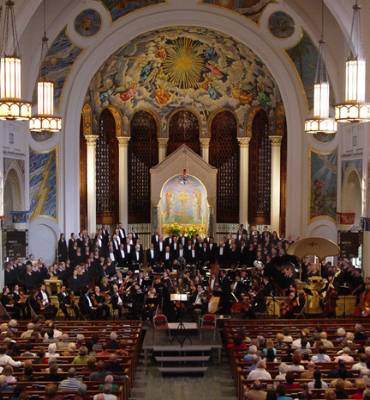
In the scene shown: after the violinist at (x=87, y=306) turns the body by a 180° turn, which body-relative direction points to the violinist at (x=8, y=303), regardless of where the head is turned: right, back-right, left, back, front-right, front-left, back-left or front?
front-left

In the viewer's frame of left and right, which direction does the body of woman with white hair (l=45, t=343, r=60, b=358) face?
facing away from the viewer

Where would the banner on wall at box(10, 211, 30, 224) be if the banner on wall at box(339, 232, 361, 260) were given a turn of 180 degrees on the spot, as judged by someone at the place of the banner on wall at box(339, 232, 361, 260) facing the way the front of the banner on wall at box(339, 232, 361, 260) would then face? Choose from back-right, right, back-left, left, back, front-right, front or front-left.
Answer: left

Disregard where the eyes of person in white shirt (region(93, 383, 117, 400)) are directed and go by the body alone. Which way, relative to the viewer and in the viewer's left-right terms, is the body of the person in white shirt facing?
facing away from the viewer

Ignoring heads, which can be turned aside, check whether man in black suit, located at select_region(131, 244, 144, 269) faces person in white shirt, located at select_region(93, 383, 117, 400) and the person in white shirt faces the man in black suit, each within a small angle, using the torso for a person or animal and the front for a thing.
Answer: yes

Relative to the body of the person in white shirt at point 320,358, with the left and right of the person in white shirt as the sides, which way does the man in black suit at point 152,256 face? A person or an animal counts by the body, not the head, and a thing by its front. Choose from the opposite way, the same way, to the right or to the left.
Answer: the opposite way

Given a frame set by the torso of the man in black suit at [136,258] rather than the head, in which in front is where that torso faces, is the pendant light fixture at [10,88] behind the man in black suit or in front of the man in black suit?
in front

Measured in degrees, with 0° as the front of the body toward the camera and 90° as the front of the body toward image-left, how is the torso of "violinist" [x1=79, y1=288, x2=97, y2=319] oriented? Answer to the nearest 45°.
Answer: approximately 315°

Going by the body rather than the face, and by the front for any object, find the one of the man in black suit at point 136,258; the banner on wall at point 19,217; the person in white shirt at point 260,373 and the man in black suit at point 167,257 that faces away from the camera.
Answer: the person in white shirt

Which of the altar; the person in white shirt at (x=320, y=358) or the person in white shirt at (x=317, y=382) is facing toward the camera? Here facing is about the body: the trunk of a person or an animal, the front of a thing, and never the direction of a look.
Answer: the altar

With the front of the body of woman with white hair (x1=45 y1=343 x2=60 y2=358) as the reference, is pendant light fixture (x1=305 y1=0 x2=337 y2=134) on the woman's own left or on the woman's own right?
on the woman's own right

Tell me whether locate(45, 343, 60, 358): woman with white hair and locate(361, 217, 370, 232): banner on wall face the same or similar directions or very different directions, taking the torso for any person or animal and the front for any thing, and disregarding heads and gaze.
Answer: very different directions

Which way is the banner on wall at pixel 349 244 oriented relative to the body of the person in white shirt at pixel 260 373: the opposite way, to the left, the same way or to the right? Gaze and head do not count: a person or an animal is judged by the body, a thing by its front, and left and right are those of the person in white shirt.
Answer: the opposite way
